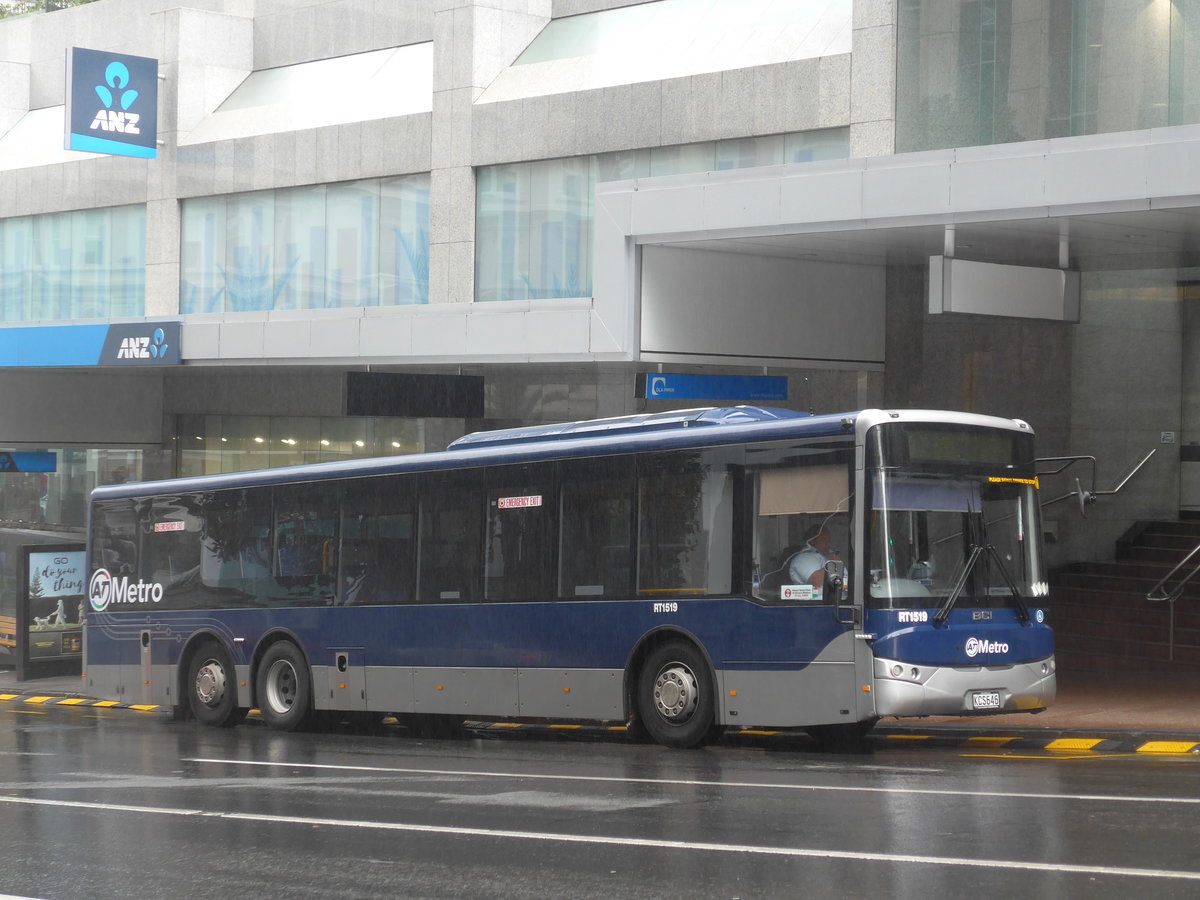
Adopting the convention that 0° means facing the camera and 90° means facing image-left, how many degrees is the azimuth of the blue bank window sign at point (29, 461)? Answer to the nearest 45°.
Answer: approximately 0°

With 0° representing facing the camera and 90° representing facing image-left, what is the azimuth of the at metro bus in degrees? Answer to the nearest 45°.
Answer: approximately 315°

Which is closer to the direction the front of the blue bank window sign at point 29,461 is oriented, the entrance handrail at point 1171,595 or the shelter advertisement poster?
the shelter advertisement poster

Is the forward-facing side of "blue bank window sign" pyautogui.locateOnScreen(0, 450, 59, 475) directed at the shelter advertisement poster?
yes

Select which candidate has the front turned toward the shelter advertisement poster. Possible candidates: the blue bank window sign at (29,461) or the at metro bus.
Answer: the blue bank window sign

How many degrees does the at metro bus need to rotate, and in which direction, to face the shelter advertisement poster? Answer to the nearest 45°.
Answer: approximately 180°
